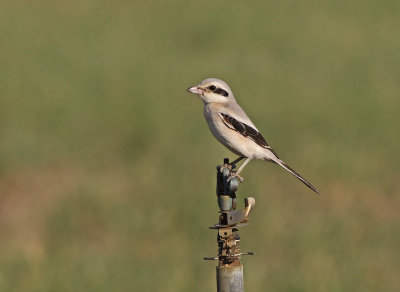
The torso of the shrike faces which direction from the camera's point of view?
to the viewer's left
